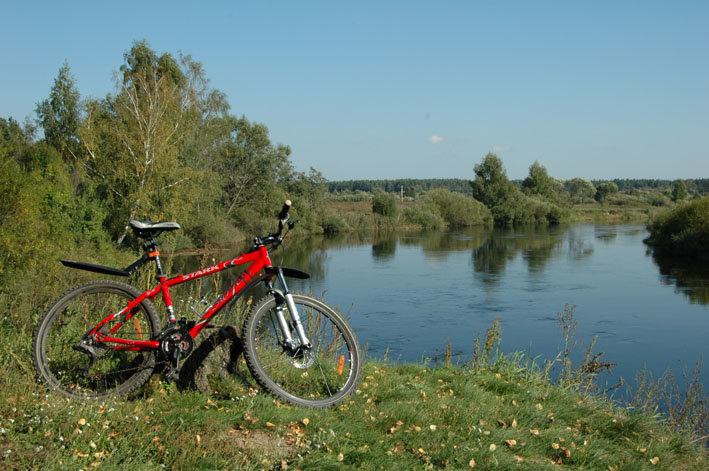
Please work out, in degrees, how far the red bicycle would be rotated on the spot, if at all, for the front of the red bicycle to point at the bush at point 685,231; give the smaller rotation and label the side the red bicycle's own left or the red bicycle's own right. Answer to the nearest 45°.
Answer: approximately 45° to the red bicycle's own left

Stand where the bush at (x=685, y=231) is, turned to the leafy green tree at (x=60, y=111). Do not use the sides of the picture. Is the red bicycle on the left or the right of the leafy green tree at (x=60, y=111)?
left

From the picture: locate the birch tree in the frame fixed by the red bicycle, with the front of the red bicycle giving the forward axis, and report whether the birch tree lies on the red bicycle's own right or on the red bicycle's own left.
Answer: on the red bicycle's own left

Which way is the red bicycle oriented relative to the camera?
to the viewer's right

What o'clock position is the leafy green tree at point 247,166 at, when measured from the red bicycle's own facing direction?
The leafy green tree is roughly at 9 o'clock from the red bicycle.

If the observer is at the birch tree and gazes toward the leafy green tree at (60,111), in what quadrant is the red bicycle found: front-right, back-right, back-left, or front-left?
back-left

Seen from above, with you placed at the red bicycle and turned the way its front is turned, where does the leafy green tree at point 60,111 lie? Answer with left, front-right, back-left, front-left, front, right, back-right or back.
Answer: left

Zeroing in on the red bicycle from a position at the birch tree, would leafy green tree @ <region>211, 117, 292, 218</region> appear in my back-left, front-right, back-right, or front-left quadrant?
back-left
